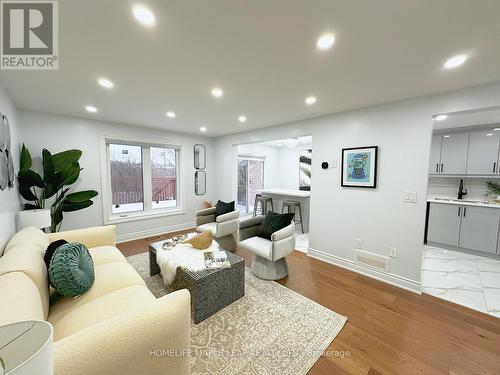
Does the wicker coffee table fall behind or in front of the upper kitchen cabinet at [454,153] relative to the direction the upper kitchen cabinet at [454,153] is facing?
in front

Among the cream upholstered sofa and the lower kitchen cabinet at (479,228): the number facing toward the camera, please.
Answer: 1

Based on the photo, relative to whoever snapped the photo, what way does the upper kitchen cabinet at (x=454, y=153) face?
facing the viewer

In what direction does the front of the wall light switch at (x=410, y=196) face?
toward the camera

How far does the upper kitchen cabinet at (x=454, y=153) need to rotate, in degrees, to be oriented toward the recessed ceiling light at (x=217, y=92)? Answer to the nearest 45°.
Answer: approximately 45° to its right

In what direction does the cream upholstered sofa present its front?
to the viewer's right

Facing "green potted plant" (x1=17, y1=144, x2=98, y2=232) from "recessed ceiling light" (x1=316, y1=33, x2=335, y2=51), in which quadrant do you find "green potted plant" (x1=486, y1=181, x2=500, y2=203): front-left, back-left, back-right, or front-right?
back-right

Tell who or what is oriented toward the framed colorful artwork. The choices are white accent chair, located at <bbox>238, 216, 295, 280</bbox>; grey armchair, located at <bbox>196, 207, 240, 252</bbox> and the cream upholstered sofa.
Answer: the cream upholstered sofa

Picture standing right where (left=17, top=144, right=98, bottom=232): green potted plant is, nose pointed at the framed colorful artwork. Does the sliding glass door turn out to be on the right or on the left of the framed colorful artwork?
left

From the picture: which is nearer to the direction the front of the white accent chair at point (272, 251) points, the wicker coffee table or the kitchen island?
the wicker coffee table

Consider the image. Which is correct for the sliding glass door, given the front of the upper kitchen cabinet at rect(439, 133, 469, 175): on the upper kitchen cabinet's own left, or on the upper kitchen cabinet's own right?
on the upper kitchen cabinet's own right
